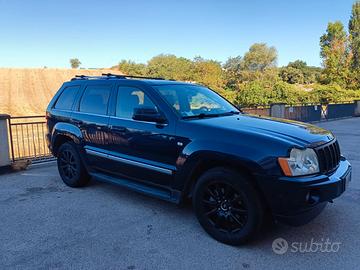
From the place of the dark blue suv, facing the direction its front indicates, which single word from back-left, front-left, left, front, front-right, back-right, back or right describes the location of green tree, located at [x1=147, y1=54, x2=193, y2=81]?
back-left

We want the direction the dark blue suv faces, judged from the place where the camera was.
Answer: facing the viewer and to the right of the viewer

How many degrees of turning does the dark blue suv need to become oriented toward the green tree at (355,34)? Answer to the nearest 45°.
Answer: approximately 90° to its left

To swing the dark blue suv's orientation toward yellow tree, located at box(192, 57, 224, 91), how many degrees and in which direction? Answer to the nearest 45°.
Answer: approximately 135° to its left

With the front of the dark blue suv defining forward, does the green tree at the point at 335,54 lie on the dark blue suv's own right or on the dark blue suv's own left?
on the dark blue suv's own left
